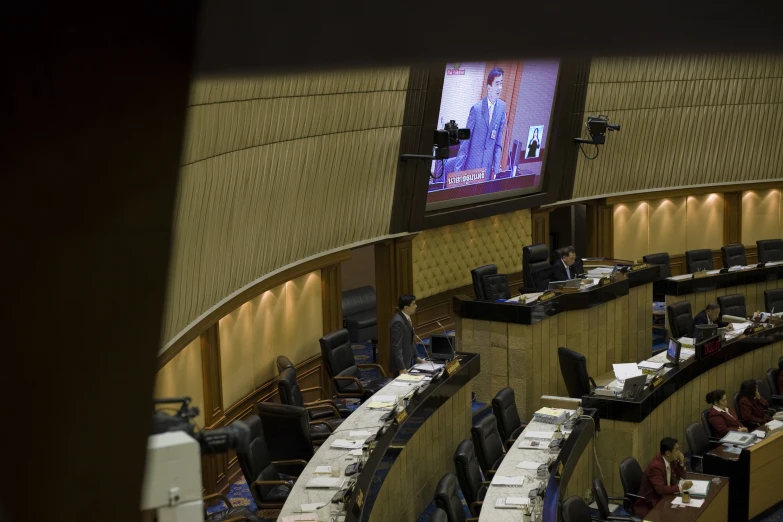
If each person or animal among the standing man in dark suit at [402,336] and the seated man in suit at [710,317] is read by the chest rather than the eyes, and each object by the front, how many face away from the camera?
0

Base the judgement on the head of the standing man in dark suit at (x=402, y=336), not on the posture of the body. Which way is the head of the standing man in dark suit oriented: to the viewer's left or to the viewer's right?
to the viewer's right

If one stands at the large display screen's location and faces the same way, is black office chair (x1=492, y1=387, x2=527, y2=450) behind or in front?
in front

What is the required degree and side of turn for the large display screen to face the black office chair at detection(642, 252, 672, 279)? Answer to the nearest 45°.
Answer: approximately 90° to its left

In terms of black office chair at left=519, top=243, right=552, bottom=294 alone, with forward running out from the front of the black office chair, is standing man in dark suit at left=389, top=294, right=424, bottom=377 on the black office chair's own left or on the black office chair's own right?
on the black office chair's own right

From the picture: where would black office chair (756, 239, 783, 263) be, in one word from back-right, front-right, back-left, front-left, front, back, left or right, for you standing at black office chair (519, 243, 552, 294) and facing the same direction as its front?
left

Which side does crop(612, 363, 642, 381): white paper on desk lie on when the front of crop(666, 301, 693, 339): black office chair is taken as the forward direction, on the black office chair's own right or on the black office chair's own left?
on the black office chair's own right

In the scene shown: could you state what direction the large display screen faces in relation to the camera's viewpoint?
facing the viewer and to the right of the viewer

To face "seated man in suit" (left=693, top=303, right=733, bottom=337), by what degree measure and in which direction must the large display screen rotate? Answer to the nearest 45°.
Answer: approximately 45° to its left

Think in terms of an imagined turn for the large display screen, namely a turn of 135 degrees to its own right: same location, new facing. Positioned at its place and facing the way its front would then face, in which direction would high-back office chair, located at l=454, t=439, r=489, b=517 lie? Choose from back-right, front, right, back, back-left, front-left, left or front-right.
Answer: left

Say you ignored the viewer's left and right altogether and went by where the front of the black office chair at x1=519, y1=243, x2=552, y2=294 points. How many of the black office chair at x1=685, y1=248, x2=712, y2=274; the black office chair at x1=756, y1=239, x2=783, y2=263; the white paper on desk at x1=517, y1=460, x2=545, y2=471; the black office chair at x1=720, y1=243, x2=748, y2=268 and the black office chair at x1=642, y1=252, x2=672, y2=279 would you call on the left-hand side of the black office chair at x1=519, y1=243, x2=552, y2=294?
4

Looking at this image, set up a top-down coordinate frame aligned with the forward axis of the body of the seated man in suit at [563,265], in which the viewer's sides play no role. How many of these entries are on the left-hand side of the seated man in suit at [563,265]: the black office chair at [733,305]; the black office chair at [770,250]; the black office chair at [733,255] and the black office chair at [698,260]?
4

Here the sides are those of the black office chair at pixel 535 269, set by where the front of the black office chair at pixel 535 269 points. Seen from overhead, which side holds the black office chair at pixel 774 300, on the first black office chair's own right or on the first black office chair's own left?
on the first black office chair's own left

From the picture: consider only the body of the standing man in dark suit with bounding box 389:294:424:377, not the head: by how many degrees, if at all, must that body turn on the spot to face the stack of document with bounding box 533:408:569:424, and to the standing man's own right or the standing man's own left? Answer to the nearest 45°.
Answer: approximately 45° to the standing man's own right
